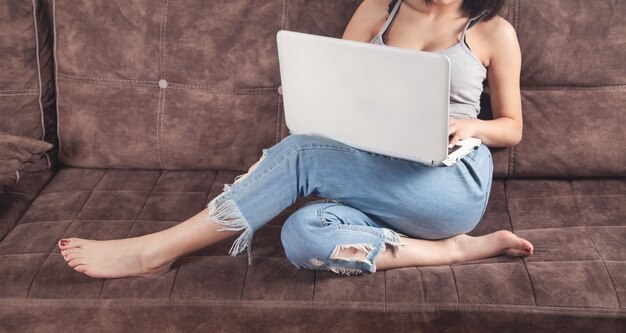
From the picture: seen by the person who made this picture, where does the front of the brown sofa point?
facing the viewer

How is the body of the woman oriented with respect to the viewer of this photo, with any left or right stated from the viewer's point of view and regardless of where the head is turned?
facing the viewer and to the left of the viewer
